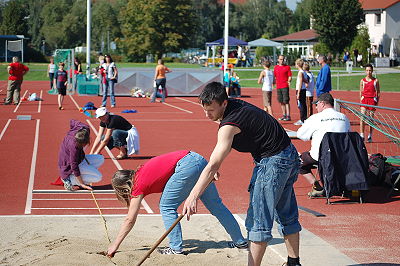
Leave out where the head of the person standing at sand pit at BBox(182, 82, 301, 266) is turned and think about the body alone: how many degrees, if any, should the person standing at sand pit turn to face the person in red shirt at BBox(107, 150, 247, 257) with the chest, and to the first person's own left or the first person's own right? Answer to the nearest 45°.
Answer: approximately 45° to the first person's own right

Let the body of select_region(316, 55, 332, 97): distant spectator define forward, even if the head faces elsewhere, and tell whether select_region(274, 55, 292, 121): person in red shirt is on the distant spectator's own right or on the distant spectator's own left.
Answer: on the distant spectator's own right

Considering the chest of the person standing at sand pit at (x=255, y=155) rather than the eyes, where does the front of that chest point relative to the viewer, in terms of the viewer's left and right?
facing to the left of the viewer

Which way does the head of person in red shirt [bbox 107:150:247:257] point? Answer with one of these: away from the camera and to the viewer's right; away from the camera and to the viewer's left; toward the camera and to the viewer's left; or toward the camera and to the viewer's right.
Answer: toward the camera and to the viewer's left

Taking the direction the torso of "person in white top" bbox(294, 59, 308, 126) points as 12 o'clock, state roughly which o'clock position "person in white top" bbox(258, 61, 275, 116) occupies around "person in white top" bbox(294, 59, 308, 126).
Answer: "person in white top" bbox(258, 61, 275, 116) is roughly at 2 o'clock from "person in white top" bbox(294, 59, 308, 126).

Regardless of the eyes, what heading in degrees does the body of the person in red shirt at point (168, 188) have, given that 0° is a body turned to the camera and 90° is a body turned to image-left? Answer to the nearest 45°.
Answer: approximately 90°

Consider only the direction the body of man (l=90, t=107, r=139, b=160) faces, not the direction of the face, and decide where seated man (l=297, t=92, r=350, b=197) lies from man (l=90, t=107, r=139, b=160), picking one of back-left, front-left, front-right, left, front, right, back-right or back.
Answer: back-left

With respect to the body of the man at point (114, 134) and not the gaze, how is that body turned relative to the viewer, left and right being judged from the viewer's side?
facing to the left of the viewer

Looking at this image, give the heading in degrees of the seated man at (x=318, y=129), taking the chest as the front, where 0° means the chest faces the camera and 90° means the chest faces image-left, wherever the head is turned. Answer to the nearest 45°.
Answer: approximately 135°

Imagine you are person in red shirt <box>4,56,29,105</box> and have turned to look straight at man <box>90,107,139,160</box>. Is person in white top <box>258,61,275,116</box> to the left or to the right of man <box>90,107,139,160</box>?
left

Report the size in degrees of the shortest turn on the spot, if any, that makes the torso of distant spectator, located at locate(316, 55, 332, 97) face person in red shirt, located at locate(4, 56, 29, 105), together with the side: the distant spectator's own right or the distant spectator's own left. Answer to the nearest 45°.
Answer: approximately 45° to the distant spectator's own right

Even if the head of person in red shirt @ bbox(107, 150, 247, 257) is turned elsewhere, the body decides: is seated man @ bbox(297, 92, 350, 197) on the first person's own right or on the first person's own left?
on the first person's own right
